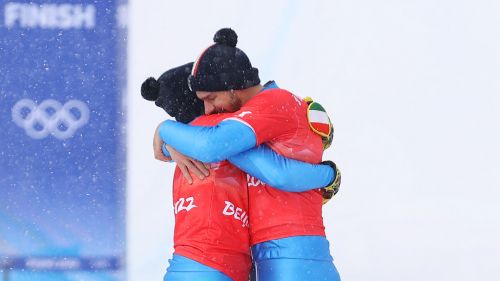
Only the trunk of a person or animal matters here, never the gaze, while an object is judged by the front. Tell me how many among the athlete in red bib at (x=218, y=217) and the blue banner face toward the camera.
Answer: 1

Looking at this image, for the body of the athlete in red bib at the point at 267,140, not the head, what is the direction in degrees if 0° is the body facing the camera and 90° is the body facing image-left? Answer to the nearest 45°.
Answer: approximately 90°

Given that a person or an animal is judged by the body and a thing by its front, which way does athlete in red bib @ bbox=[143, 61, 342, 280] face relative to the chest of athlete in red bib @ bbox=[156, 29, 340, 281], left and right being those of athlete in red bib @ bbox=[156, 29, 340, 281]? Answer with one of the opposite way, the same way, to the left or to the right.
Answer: the opposite way

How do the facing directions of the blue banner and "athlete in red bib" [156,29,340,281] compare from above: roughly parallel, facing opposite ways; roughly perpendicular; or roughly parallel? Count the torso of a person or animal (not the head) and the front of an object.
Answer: roughly perpendicular

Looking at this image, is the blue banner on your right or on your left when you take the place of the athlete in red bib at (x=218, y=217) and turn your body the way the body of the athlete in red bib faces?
on your left

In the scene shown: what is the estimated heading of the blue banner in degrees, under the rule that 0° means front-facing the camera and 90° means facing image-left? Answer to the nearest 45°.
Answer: approximately 0°

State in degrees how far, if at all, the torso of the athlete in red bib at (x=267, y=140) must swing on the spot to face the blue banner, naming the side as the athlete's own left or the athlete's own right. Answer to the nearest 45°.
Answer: approximately 45° to the athlete's own right
